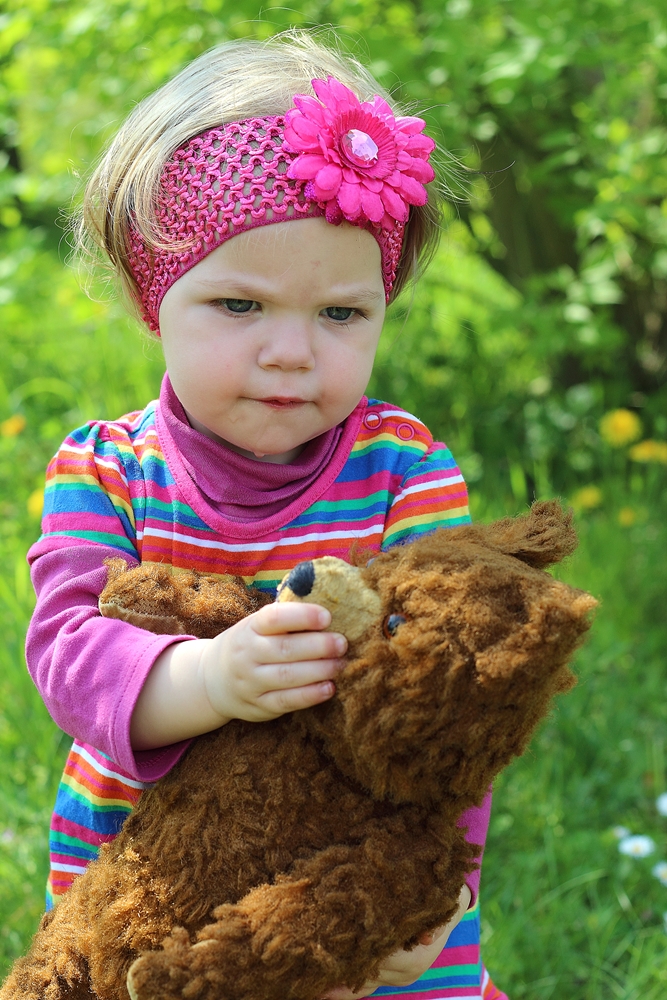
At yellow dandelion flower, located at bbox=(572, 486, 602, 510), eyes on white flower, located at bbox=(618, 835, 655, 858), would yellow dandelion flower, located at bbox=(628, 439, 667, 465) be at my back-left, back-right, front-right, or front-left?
back-left

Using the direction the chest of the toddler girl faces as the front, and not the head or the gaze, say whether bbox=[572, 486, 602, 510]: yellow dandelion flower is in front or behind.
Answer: behind

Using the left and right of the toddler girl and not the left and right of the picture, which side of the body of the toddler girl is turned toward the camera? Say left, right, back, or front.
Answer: front

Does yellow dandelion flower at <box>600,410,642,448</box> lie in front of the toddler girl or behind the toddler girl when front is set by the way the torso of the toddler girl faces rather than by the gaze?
behind

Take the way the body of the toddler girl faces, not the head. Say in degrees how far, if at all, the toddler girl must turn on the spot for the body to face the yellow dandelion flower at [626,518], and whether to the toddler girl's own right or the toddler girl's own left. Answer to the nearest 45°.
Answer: approximately 135° to the toddler girl's own left
